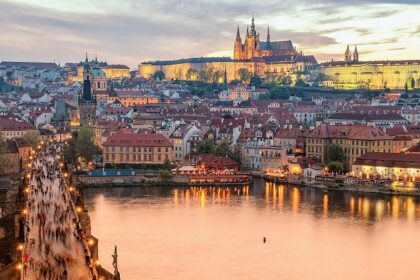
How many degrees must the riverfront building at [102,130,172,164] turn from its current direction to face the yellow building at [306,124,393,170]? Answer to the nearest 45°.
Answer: approximately 90° to its left

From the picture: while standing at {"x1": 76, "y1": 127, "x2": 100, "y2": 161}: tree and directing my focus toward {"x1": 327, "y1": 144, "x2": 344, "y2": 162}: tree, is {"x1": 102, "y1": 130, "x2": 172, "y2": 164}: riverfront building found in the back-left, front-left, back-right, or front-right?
front-right

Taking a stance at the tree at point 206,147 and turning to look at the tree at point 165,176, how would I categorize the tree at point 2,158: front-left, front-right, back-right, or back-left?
front-right

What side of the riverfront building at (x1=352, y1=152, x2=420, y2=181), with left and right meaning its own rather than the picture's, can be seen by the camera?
front

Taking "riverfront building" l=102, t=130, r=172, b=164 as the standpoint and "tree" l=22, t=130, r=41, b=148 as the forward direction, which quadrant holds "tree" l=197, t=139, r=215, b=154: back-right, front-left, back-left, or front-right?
back-right

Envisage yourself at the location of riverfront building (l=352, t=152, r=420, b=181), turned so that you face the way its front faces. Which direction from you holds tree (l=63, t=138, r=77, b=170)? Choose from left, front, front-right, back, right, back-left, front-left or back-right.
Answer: right

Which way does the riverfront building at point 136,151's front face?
toward the camera

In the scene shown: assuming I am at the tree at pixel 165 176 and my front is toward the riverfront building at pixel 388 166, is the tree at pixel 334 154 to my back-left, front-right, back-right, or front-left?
front-left

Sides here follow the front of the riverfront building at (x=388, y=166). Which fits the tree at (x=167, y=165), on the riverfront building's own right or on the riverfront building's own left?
on the riverfront building's own right

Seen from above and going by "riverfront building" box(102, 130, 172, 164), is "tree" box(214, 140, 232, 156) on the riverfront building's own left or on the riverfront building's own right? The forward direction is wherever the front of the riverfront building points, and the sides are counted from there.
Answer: on the riverfront building's own left

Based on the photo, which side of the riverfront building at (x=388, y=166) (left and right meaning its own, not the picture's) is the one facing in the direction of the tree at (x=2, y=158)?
right

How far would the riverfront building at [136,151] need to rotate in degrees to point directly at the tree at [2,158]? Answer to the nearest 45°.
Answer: approximately 90° to its right

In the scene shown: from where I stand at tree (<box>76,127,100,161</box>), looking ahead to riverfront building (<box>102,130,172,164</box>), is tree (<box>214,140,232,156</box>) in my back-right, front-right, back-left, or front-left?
front-left

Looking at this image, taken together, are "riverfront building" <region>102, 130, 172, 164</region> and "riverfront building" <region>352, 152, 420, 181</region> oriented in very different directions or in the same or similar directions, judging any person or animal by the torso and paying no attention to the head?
same or similar directions

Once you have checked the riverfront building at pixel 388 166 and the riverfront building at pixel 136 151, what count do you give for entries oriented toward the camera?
2
